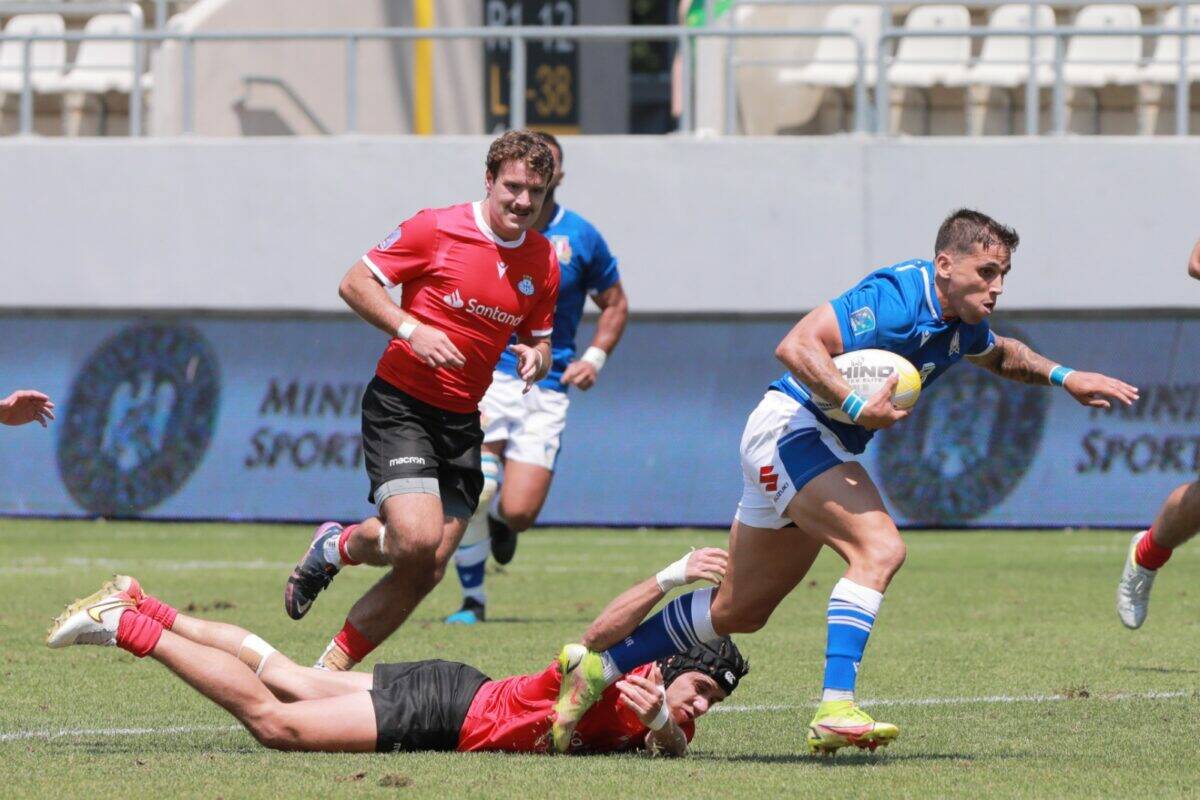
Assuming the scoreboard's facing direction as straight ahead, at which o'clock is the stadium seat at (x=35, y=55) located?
The stadium seat is roughly at 3 o'clock from the scoreboard.

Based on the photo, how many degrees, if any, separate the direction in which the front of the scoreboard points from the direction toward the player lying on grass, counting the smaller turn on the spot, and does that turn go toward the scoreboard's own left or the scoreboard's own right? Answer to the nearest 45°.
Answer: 0° — it already faces them

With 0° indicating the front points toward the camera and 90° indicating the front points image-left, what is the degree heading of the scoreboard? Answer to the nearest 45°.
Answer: approximately 0°

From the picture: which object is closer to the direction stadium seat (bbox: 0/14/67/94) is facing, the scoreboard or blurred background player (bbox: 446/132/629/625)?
the blurred background player

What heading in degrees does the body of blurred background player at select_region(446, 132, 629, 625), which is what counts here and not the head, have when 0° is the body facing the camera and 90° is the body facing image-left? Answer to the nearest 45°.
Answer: approximately 45°

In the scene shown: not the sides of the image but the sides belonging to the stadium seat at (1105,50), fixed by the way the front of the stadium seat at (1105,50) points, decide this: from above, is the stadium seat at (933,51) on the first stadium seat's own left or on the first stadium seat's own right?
on the first stadium seat's own right

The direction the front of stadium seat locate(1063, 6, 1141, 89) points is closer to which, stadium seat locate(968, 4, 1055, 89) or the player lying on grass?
the player lying on grass

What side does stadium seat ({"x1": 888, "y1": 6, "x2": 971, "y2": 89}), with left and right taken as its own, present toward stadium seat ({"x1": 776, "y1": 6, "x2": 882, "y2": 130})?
right

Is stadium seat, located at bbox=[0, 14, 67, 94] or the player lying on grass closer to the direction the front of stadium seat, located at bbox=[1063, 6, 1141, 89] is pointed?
the player lying on grass

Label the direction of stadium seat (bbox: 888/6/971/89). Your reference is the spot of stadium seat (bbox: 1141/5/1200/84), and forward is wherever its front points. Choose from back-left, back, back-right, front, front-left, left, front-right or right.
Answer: right

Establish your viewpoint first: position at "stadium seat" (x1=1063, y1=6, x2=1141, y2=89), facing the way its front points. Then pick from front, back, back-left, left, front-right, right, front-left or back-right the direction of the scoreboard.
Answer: right
